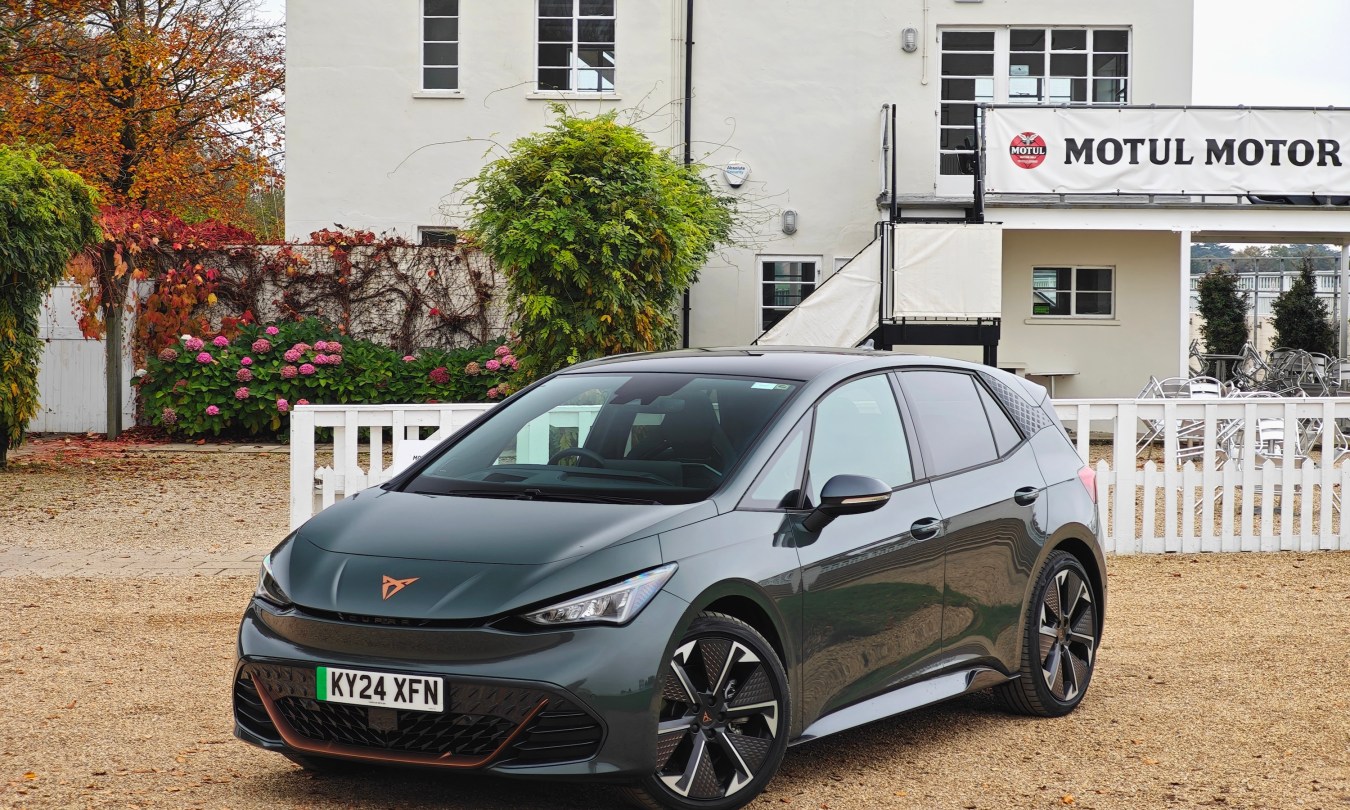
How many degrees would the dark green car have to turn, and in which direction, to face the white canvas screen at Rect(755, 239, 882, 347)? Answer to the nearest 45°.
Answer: approximately 135° to its right

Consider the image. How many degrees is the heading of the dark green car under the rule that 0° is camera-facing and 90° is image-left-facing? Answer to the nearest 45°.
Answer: approximately 45°

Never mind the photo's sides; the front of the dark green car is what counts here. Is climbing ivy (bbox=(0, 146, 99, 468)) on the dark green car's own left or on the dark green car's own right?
on the dark green car's own right

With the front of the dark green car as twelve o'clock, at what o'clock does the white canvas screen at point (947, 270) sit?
The white canvas screen is roughly at 5 o'clock from the dark green car.

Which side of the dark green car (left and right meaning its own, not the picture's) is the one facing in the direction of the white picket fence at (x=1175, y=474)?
back

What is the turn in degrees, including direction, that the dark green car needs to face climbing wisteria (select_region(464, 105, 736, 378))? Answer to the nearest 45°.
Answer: approximately 135° to its right

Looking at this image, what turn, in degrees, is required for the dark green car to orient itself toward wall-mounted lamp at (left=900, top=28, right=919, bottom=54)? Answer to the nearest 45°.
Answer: approximately 135° to its right
